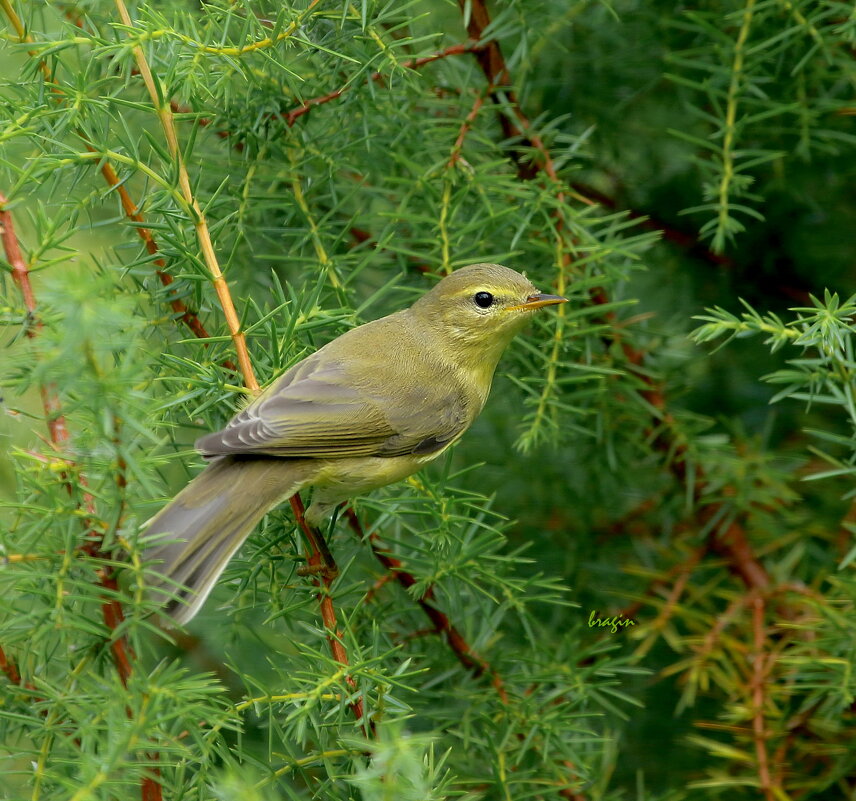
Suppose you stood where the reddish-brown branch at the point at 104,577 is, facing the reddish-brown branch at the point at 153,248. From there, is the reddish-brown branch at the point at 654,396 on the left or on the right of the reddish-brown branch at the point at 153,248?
right

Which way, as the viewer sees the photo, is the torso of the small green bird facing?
to the viewer's right
